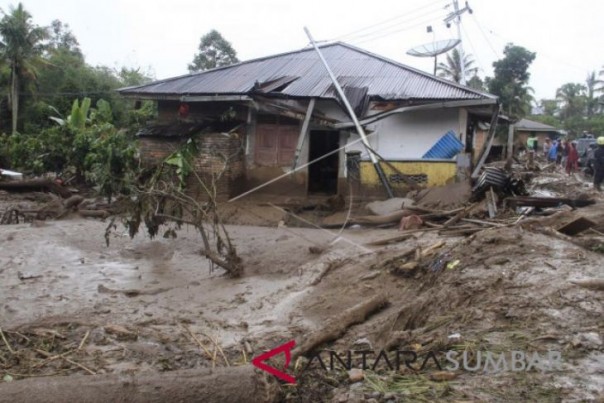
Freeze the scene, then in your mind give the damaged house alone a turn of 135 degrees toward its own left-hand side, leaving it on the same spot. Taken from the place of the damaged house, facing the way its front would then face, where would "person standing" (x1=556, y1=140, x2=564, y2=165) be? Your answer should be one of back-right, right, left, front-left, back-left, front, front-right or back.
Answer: front

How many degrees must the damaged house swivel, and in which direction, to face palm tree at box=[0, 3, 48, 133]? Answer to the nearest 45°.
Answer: approximately 135° to its right

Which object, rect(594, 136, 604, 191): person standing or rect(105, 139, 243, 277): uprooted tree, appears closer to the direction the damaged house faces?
the uprooted tree

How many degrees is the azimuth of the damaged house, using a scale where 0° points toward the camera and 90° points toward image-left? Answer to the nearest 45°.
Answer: approximately 0°

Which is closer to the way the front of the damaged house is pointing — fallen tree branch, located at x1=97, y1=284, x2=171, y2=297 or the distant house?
the fallen tree branch

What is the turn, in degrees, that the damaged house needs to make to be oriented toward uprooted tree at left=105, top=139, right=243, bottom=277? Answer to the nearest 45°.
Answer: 0° — it already faces it

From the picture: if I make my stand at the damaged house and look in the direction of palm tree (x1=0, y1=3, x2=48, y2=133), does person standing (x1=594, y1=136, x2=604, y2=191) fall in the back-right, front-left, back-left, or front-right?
back-right

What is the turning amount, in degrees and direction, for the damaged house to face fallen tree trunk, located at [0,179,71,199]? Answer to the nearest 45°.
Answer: approximately 90° to its right

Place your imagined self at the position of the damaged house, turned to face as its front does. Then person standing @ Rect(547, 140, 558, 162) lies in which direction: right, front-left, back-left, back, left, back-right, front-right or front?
back-left

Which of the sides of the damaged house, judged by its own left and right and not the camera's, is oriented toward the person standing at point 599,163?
left

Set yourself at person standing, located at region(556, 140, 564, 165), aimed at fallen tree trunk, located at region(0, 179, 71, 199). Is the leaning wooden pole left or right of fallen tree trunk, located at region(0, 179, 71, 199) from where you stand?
left
